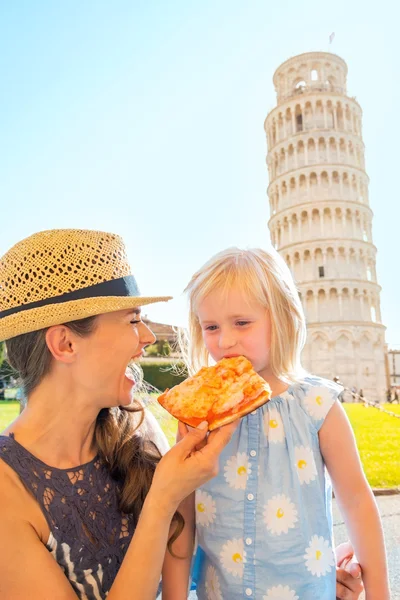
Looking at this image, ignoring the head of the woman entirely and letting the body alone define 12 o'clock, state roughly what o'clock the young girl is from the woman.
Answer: The young girl is roughly at 10 o'clock from the woman.

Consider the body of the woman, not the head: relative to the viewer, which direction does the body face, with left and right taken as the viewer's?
facing the viewer and to the right of the viewer

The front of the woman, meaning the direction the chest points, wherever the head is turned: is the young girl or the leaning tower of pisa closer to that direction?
the young girl

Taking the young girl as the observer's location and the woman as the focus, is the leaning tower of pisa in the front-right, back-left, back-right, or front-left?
back-right

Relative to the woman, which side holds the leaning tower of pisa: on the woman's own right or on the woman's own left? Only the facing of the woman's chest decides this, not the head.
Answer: on the woman's own left

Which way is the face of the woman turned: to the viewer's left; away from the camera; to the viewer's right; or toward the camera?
to the viewer's right
